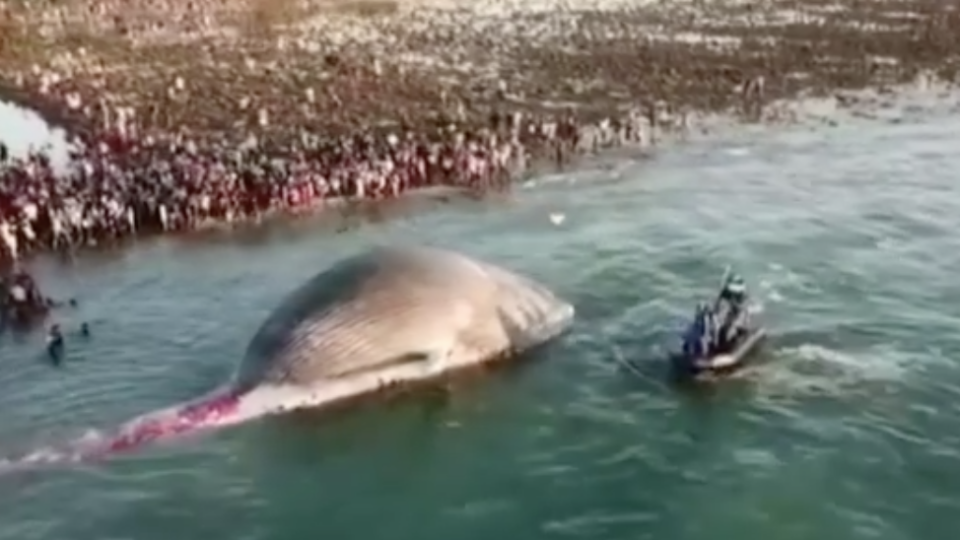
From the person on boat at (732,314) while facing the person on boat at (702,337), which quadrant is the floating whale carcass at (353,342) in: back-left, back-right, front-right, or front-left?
front-right

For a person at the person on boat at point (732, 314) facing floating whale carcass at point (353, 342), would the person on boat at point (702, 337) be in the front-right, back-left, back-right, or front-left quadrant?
front-left

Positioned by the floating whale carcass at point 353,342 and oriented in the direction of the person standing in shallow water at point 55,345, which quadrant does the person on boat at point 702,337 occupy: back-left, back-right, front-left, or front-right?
back-right

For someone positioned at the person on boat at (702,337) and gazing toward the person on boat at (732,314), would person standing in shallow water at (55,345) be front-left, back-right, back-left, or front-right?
back-left

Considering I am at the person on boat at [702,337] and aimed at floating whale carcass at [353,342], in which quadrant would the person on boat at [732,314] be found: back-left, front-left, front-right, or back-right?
back-right
